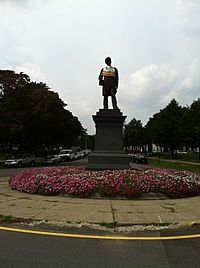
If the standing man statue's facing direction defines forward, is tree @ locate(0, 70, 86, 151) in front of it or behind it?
behind

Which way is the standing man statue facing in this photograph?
toward the camera

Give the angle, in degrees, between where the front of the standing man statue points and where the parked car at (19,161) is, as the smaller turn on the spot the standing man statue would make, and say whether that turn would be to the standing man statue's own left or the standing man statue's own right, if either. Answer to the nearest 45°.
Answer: approximately 135° to the standing man statue's own right
